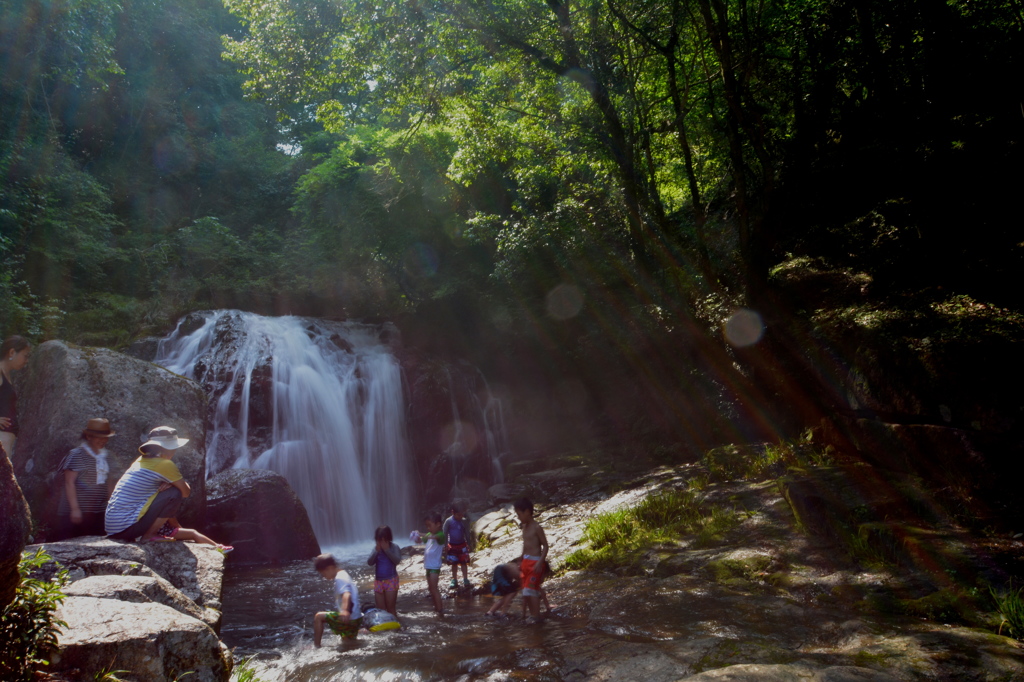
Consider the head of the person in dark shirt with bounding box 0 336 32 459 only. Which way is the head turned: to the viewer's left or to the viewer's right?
to the viewer's right

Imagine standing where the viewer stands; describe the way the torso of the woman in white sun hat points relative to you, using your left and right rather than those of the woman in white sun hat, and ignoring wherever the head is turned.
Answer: facing to the right of the viewer

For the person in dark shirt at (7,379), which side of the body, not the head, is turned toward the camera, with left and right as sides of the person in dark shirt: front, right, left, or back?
right

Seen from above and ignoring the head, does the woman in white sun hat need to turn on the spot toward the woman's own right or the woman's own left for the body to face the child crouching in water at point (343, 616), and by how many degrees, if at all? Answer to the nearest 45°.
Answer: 0° — they already face them
